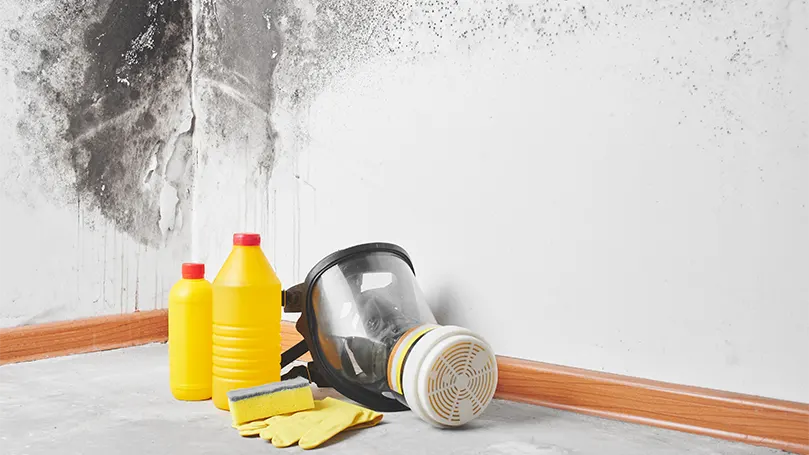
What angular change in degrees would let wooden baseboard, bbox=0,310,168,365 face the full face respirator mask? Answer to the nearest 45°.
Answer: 0° — it already faces it

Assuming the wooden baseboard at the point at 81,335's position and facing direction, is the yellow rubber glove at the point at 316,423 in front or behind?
in front

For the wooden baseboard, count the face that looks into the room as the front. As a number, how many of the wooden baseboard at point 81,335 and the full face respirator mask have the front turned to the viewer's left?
0

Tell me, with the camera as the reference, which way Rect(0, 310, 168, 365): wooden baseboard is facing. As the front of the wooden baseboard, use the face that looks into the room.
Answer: facing the viewer and to the right of the viewer
